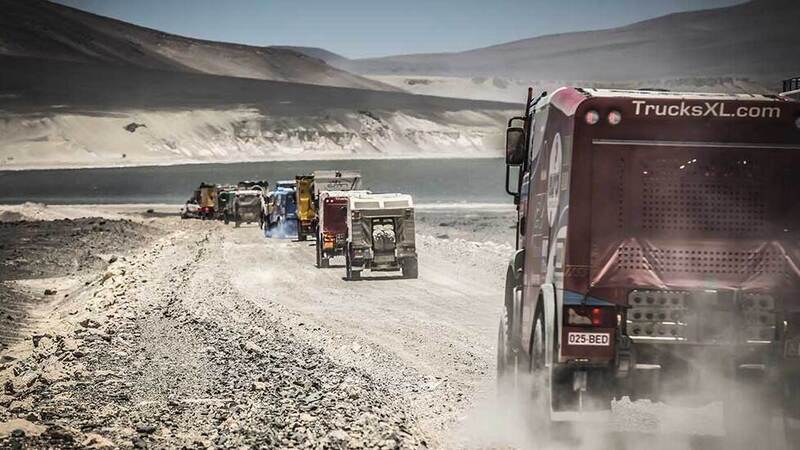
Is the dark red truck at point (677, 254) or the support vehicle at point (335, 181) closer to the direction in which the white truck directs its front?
the support vehicle

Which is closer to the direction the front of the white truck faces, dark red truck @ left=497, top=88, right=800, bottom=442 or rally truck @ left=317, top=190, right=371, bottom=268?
the rally truck

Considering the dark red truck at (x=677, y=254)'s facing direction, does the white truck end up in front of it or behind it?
in front

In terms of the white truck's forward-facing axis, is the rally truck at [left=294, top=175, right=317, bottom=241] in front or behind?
in front

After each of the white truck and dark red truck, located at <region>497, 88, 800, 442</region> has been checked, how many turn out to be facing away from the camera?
2

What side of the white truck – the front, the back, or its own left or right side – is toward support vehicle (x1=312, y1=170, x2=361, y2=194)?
front

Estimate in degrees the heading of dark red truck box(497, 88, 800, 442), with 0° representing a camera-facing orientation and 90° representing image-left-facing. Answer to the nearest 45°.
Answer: approximately 180°

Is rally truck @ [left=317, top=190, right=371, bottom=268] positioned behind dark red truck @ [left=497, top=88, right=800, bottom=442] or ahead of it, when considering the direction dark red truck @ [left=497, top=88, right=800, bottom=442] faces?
ahead

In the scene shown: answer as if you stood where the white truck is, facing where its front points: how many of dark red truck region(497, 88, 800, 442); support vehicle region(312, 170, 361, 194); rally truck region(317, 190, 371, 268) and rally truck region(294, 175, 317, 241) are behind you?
1

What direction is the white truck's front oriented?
away from the camera

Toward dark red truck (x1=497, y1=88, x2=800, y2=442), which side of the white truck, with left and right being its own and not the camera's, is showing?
back
